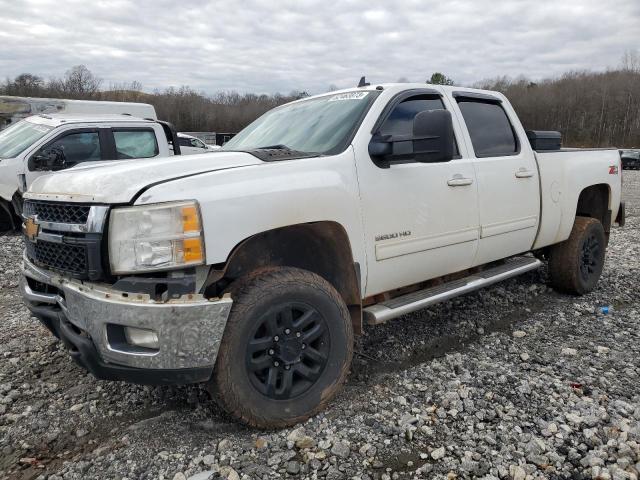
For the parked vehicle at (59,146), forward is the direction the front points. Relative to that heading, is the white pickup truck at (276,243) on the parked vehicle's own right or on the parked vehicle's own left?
on the parked vehicle's own left

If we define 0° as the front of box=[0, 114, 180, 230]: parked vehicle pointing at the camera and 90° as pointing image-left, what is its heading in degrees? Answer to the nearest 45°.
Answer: approximately 45°

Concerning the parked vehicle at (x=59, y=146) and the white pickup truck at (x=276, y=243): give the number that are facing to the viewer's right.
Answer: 0

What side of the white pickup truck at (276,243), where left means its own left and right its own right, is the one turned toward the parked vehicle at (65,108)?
right

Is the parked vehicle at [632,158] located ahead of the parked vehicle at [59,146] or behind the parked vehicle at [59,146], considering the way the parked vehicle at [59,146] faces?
behind

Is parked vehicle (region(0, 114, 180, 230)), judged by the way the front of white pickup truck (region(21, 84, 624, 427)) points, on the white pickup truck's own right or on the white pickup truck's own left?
on the white pickup truck's own right
